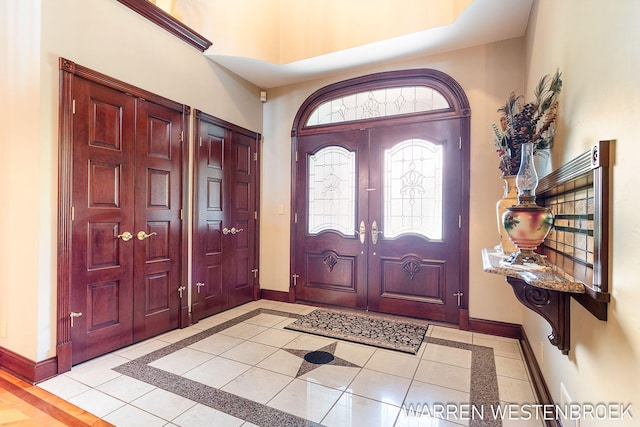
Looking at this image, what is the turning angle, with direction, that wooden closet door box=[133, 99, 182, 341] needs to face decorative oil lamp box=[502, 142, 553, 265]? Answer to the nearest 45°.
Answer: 0° — it already faces it

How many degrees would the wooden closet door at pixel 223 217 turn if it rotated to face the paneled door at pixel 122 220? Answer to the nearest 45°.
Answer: approximately 90° to its right

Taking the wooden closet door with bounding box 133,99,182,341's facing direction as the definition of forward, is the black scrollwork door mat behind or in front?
in front

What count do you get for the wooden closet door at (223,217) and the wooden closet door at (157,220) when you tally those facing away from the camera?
0

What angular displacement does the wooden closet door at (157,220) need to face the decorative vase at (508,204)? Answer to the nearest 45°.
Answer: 0° — it already faces it

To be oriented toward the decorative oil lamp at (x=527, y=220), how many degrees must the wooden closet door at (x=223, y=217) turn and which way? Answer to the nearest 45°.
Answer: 0° — it already faces it

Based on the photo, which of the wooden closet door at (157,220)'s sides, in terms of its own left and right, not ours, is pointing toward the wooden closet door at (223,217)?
left

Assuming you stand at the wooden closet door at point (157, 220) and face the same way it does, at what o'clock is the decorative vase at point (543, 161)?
The decorative vase is roughly at 12 o'clock from the wooden closet door.

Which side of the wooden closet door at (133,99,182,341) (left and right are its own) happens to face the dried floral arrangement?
front

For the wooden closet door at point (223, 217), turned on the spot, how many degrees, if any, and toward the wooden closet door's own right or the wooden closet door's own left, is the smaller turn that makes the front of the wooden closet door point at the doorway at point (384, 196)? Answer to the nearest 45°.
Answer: approximately 45° to the wooden closet door's own left
